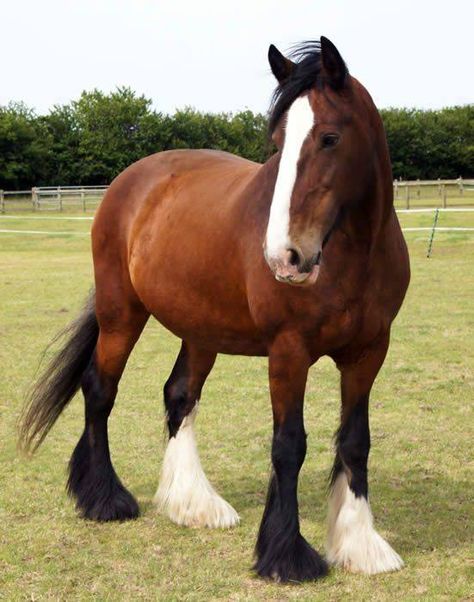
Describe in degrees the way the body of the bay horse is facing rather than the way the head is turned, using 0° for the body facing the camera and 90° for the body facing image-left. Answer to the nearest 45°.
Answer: approximately 315°

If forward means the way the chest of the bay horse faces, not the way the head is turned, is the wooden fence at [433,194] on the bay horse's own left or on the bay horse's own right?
on the bay horse's own left

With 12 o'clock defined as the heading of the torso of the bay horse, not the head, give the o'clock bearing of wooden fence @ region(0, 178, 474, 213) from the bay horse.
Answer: The wooden fence is roughly at 7 o'clock from the bay horse.
